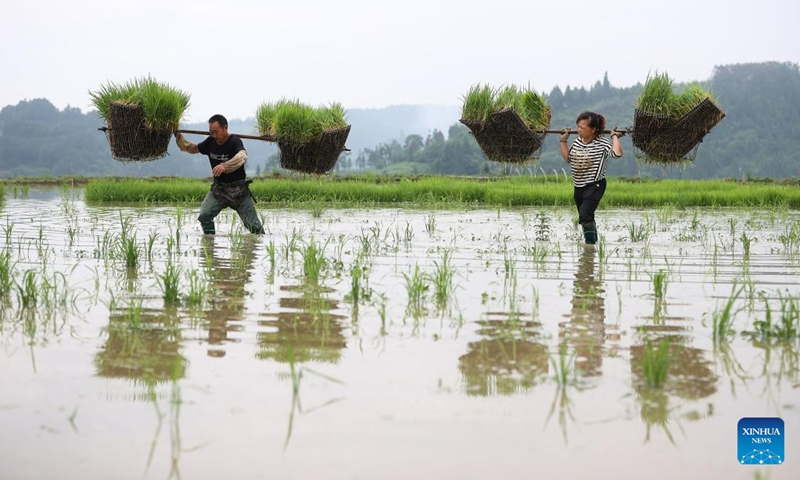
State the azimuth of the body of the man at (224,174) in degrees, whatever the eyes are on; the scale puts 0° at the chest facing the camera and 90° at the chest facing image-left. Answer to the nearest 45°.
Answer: approximately 45°

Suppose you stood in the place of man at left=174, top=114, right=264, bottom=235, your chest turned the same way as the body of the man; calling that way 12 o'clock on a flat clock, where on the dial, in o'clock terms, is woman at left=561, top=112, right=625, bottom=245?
The woman is roughly at 8 o'clock from the man.

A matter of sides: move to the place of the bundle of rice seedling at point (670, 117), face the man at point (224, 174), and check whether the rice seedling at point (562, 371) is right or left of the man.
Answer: left

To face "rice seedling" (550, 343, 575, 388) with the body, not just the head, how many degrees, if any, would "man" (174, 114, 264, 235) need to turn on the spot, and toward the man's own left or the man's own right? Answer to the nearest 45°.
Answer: approximately 45° to the man's own left

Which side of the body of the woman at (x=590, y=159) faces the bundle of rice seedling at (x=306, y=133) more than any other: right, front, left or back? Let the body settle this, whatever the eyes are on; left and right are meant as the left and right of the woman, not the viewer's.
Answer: right

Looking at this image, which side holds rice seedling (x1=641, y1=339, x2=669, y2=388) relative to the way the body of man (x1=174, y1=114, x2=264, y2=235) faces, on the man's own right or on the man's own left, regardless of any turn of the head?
on the man's own left

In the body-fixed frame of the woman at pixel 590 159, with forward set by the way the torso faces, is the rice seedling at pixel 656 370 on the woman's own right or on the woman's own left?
on the woman's own left
